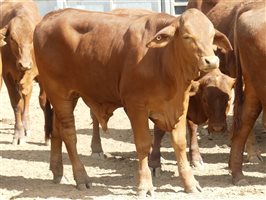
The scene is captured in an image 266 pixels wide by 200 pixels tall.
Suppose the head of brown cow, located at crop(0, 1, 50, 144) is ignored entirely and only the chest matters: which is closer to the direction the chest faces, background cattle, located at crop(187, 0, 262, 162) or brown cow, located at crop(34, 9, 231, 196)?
the brown cow

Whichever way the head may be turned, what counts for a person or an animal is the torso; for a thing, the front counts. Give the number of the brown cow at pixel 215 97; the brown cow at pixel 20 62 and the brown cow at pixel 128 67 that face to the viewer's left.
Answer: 0

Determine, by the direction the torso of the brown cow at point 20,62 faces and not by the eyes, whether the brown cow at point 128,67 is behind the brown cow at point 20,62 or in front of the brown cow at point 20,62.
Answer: in front

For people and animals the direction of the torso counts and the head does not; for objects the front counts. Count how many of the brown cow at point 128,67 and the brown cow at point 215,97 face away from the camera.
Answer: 0

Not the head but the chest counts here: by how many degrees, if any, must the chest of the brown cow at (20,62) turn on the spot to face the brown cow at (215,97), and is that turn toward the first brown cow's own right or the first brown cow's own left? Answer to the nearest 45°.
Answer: approximately 45° to the first brown cow's own left

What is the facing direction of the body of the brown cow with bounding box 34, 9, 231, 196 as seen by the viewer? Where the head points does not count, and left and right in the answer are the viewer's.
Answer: facing the viewer and to the right of the viewer

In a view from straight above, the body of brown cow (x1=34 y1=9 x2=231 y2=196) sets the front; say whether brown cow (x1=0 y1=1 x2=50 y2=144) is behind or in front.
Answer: behind

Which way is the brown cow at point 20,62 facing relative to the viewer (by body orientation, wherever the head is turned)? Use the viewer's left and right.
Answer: facing the viewer
